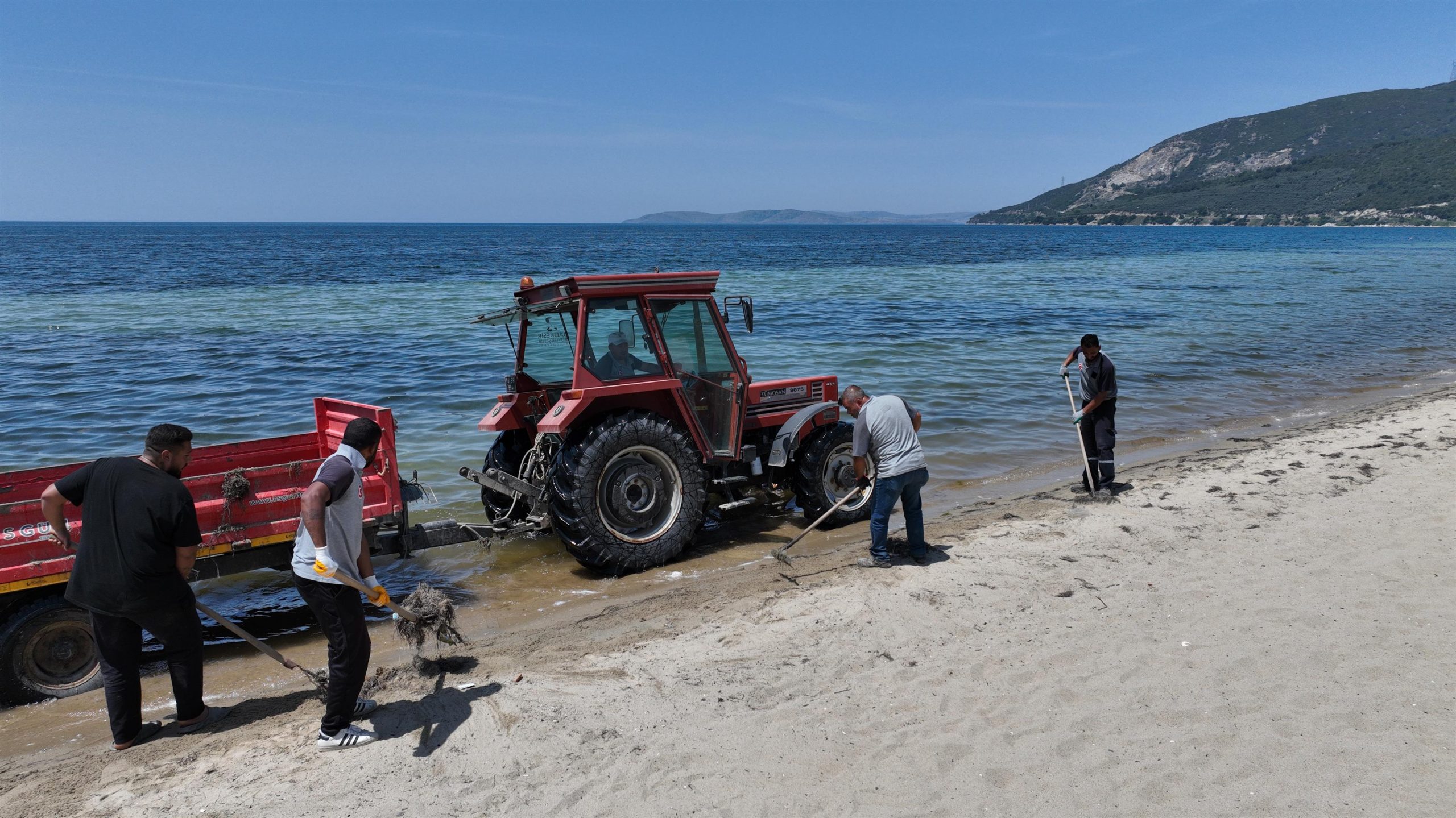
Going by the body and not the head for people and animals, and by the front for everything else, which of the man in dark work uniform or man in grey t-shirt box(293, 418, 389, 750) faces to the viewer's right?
the man in grey t-shirt

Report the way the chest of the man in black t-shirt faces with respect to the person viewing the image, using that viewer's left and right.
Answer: facing away from the viewer and to the right of the viewer

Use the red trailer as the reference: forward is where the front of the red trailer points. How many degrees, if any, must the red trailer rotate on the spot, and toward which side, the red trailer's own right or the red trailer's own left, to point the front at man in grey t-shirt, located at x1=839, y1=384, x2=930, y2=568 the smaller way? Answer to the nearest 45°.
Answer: approximately 45° to the red trailer's own right

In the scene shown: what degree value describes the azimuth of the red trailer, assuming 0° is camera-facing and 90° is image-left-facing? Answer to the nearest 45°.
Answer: approximately 225°

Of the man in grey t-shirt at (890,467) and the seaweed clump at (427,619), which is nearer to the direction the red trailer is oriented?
the man in grey t-shirt

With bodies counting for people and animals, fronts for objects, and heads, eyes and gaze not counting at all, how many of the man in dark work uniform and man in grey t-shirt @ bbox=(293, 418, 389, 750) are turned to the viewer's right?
1

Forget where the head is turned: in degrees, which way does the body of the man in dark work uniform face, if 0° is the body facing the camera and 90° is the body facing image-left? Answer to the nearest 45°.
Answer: approximately 45°

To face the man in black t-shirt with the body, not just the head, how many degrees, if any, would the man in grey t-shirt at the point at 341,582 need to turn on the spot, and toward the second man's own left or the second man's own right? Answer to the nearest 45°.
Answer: approximately 135° to the second man's own left

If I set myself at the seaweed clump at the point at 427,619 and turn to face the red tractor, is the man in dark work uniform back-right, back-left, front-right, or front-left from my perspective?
front-right

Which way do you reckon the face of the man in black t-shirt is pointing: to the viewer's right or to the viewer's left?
to the viewer's right

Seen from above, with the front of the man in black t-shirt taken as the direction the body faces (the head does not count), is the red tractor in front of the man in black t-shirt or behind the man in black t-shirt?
in front

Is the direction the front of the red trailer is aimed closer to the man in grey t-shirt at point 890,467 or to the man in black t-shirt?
the man in grey t-shirt

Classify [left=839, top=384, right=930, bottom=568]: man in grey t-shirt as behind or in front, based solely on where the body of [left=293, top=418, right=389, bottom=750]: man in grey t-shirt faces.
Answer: in front
